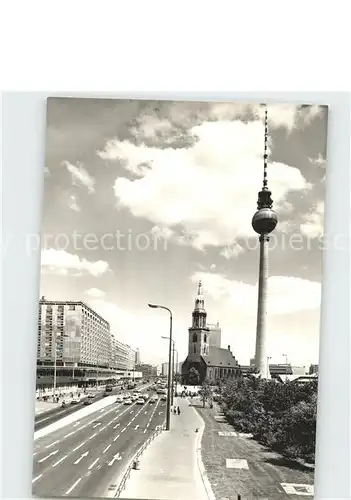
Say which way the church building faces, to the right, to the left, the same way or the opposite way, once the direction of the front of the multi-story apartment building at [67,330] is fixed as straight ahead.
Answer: to the right

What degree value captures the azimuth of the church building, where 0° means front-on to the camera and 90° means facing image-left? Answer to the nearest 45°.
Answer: approximately 45°

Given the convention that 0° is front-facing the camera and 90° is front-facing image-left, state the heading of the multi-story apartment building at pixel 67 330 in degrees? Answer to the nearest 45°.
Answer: approximately 315°
